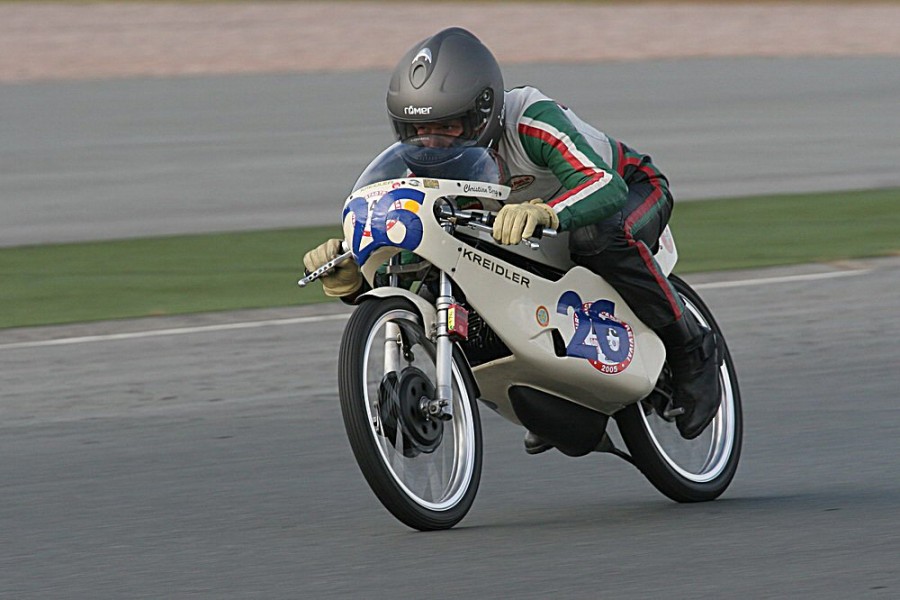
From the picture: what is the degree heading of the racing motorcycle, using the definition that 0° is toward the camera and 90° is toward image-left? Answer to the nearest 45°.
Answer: approximately 45°
